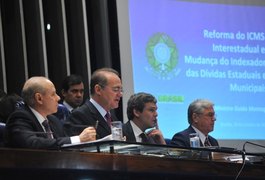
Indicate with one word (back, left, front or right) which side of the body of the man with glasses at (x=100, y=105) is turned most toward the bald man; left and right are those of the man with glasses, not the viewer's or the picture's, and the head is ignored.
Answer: right

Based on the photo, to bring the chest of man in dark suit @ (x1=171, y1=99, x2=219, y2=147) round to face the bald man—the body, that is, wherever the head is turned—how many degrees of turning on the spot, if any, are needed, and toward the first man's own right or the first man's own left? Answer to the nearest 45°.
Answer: approximately 90° to the first man's own right

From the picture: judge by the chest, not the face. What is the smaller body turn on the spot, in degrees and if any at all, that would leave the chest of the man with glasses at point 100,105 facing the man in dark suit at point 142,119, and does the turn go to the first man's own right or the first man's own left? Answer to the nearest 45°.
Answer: approximately 90° to the first man's own left

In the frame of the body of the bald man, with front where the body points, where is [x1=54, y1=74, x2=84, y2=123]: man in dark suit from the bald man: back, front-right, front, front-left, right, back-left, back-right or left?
back-left

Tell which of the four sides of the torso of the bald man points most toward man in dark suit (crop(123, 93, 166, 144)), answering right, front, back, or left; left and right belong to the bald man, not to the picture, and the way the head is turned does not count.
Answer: left

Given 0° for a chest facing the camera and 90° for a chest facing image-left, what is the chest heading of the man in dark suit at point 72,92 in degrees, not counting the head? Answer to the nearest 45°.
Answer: approximately 315°
